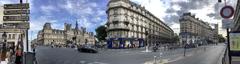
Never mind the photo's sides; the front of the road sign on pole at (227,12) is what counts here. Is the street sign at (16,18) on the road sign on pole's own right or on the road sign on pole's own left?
on the road sign on pole's own right

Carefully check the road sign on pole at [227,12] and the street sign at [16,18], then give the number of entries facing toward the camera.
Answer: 2

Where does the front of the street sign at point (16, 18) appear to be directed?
toward the camera

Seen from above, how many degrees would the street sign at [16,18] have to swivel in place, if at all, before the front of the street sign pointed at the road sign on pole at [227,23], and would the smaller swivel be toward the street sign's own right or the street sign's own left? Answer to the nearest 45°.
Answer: approximately 45° to the street sign's own left

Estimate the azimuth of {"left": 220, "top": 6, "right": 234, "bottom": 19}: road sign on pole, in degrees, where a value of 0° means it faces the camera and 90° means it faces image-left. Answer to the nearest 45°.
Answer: approximately 0°
